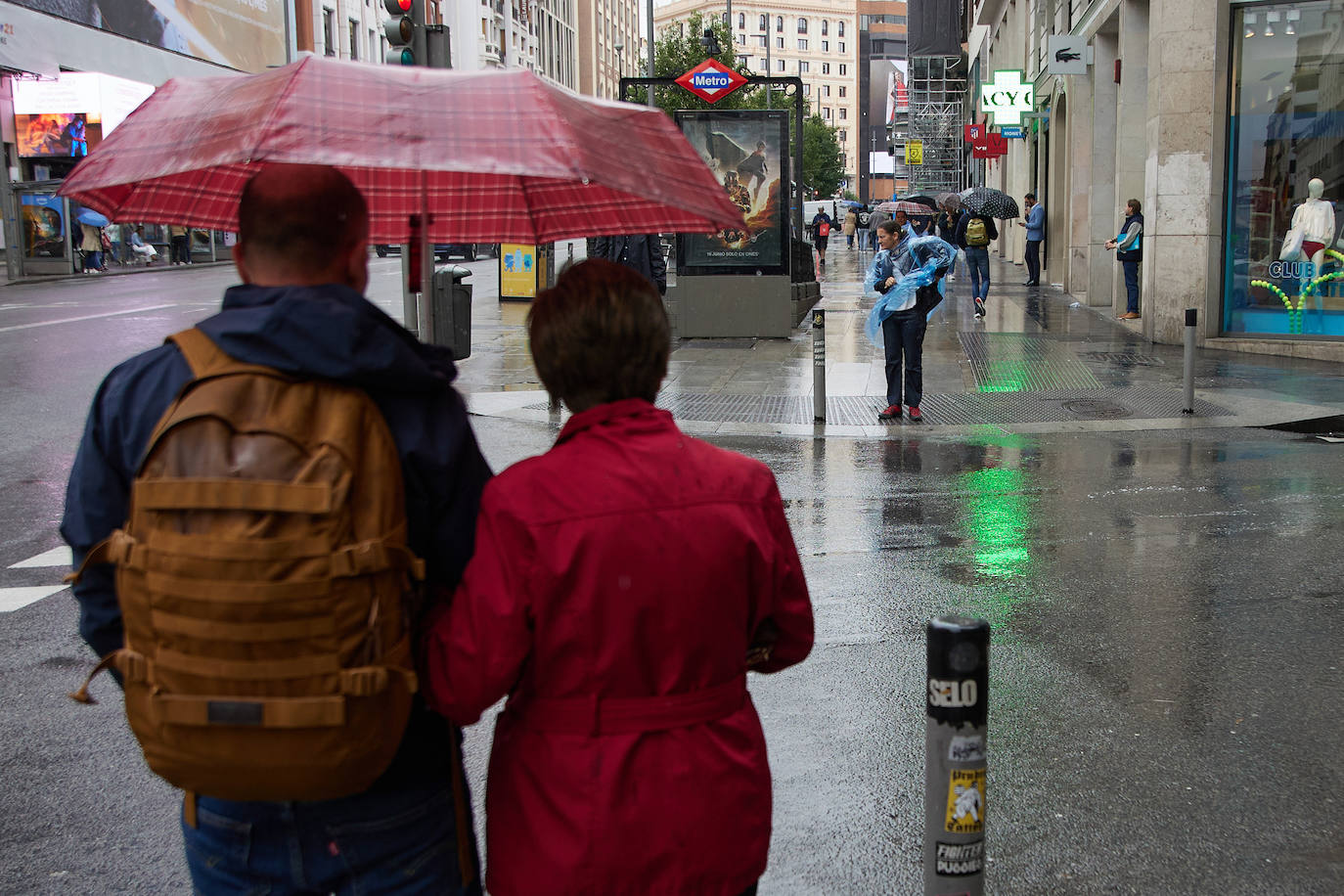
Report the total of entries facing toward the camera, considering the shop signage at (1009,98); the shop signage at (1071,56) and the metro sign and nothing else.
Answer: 3

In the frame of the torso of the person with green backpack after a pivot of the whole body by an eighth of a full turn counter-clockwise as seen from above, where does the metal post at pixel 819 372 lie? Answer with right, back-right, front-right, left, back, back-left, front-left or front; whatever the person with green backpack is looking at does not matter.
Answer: back-left

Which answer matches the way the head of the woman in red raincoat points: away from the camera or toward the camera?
away from the camera

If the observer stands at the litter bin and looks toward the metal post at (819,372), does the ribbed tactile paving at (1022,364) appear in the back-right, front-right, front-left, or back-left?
front-left

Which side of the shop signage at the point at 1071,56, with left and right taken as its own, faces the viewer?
front

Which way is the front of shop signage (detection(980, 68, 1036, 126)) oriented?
toward the camera

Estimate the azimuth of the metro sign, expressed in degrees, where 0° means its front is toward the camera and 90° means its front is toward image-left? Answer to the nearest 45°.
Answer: approximately 0°

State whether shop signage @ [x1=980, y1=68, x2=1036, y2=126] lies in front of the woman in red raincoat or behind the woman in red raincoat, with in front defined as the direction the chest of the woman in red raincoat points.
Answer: in front

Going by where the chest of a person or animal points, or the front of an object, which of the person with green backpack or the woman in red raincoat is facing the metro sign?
the woman in red raincoat

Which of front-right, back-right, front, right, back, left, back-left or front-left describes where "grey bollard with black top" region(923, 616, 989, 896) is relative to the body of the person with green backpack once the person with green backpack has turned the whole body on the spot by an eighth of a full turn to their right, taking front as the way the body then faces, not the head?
back-right

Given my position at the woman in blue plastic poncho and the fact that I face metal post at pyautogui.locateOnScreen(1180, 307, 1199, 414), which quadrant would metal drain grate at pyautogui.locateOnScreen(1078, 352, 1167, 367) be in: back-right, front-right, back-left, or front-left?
front-left

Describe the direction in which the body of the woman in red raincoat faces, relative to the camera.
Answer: away from the camera

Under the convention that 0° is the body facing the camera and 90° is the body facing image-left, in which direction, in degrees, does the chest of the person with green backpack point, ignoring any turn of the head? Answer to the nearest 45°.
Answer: approximately 180°

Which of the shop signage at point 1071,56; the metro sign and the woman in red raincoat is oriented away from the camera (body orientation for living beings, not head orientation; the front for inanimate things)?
the woman in red raincoat

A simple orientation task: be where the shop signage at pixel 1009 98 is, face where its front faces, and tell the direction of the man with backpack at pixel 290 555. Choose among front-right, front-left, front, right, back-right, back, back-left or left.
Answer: front

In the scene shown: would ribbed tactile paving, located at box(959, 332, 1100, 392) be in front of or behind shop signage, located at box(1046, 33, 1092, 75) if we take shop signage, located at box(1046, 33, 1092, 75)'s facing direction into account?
in front
